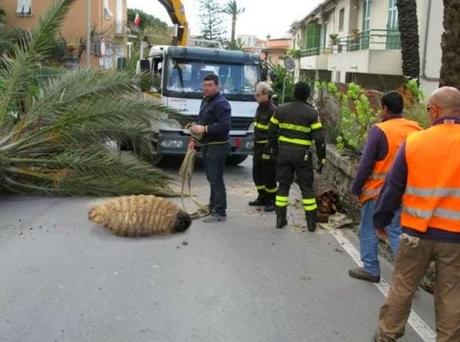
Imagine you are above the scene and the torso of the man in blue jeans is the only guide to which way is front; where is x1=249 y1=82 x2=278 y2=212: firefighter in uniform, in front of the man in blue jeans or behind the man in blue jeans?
in front

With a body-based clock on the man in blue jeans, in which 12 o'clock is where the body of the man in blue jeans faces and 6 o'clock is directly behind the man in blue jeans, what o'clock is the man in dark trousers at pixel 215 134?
The man in dark trousers is roughly at 12 o'clock from the man in blue jeans.

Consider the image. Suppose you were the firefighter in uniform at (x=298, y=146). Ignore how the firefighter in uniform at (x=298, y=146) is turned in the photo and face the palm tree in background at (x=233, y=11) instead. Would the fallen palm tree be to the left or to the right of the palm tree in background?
left

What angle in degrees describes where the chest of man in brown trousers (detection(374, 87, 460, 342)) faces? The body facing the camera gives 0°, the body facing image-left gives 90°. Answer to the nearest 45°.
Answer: approximately 135°

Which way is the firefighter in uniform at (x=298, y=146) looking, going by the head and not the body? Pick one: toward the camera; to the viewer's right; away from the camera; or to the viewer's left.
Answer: away from the camera

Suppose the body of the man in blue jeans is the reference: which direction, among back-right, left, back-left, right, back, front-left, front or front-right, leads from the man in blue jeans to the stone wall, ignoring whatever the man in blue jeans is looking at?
front-right

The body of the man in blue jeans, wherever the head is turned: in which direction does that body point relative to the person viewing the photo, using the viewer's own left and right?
facing away from the viewer and to the left of the viewer

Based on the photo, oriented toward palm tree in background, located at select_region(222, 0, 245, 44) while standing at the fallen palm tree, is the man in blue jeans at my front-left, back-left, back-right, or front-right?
back-right

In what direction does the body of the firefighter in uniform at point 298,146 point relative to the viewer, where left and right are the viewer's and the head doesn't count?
facing away from the viewer

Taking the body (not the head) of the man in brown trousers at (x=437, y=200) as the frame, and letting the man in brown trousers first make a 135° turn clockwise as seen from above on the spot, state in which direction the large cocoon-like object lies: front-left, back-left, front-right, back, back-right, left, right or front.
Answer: back-left

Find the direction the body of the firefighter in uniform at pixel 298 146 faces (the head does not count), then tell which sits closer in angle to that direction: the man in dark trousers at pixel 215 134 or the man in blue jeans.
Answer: the man in dark trousers
